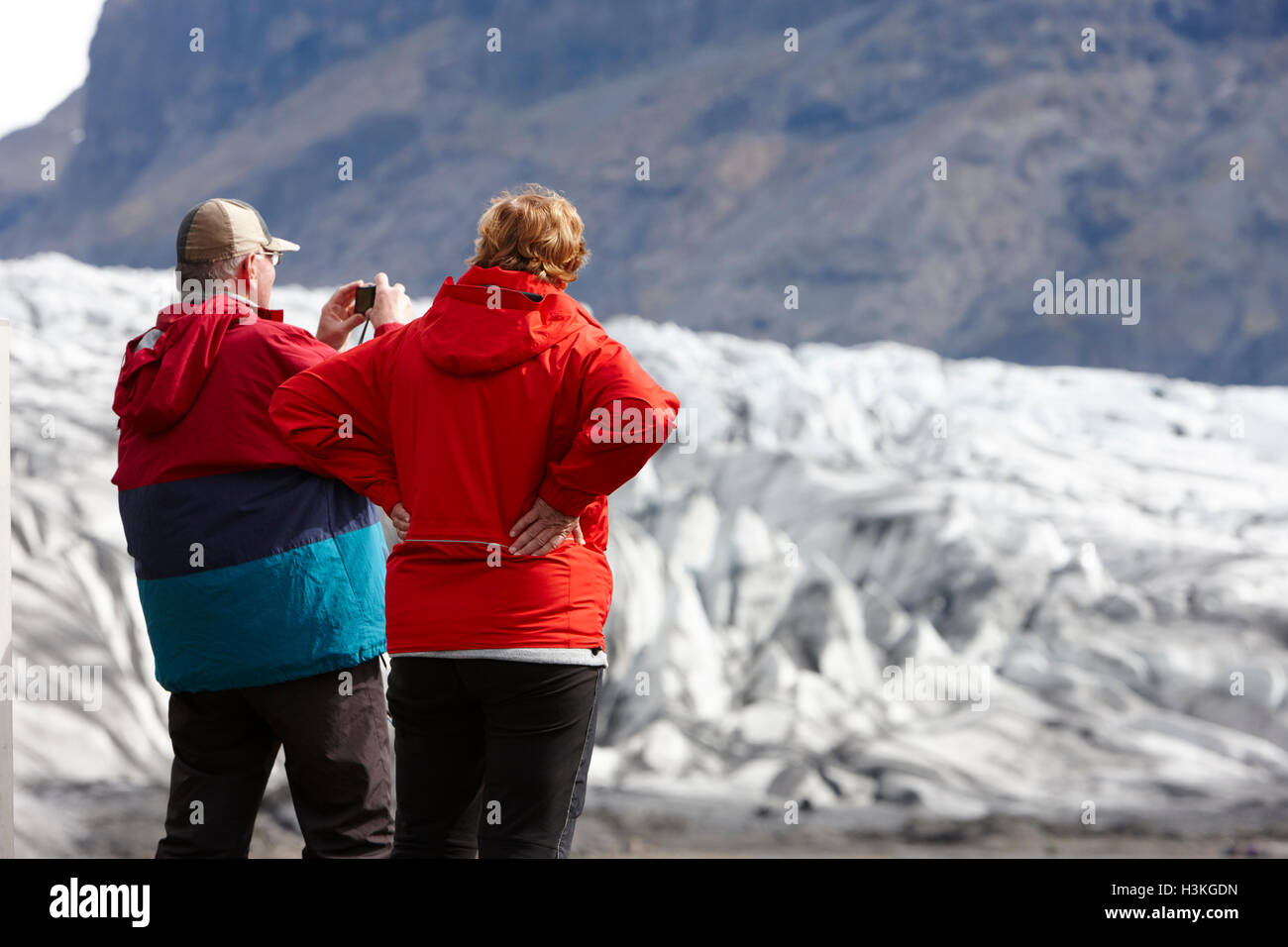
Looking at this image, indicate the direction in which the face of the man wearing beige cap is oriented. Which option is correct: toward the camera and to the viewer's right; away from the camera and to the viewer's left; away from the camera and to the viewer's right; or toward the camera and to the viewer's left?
away from the camera and to the viewer's right

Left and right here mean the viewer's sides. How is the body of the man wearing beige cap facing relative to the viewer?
facing away from the viewer and to the right of the viewer

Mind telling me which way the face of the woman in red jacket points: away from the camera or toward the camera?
away from the camera
